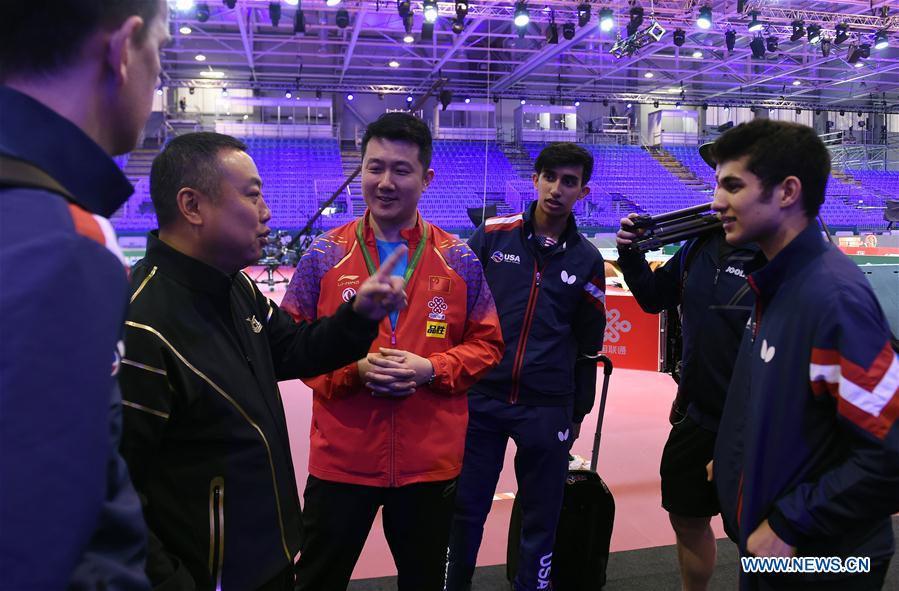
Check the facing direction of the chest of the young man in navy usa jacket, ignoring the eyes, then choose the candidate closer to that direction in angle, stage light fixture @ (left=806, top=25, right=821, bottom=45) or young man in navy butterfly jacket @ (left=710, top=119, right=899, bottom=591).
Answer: the young man in navy butterfly jacket

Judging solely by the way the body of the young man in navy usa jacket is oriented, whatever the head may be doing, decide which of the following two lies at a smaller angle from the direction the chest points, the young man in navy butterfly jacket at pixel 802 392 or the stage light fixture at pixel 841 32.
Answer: the young man in navy butterfly jacket

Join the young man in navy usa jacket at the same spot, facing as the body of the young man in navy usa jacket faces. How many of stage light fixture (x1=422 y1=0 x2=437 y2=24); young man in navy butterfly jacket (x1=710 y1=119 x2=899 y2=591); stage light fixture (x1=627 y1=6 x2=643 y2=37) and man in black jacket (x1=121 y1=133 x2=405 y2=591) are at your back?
2

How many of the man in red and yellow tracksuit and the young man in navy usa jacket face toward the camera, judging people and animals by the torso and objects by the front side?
2

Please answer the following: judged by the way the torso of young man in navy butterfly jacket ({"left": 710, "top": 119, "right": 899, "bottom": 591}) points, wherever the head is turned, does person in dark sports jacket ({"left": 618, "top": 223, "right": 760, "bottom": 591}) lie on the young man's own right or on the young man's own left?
on the young man's own right

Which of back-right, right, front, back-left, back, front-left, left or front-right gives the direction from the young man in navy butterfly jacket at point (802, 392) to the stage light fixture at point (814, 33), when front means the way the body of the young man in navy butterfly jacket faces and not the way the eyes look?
back-right

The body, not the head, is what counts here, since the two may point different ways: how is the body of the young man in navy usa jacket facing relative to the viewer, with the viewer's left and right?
facing the viewer

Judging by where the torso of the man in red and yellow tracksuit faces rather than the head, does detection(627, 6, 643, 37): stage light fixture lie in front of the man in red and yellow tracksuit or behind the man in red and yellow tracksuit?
behind

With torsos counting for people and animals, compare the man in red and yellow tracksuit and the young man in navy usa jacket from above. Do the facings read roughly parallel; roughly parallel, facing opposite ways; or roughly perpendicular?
roughly parallel

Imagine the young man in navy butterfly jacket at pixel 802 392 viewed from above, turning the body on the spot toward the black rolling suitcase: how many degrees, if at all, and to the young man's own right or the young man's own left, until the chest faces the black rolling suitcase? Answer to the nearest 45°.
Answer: approximately 90° to the young man's own right

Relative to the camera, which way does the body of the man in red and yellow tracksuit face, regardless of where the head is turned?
toward the camera

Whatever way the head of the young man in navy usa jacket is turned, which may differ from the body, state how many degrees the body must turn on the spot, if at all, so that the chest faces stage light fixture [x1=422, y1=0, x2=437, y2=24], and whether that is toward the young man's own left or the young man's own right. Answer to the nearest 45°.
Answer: approximately 180°

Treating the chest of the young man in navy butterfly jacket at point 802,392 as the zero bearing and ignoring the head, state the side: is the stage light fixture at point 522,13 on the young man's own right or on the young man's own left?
on the young man's own right

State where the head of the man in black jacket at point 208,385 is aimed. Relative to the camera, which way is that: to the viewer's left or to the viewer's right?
to the viewer's right

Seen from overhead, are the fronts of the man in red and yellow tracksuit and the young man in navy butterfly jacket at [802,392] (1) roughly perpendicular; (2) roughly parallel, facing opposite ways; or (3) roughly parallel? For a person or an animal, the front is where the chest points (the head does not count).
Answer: roughly perpendicular

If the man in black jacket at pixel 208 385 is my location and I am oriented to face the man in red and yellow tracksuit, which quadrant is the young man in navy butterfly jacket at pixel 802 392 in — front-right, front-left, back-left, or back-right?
front-right

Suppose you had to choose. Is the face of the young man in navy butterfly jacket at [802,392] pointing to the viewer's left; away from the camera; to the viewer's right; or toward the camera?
to the viewer's left
